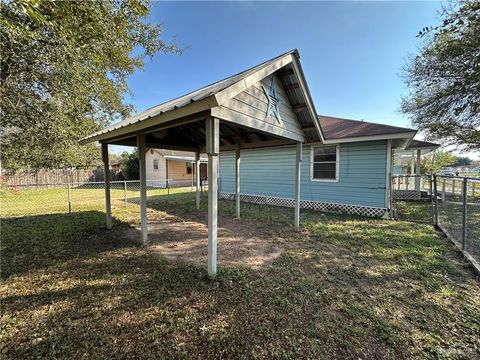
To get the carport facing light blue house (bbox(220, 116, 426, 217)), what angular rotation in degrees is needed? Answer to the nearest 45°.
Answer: approximately 90° to its left

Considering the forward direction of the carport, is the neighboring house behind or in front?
behind

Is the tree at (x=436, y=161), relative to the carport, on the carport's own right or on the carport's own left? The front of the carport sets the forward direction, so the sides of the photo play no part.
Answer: on the carport's own left

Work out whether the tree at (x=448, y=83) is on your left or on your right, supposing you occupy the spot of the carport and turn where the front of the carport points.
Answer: on your left

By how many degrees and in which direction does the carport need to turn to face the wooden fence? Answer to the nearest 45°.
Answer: approximately 180°

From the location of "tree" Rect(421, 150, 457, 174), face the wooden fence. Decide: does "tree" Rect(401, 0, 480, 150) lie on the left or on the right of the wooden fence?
left

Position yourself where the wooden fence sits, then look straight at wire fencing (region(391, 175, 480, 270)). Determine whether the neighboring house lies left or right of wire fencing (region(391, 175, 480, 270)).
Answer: left
